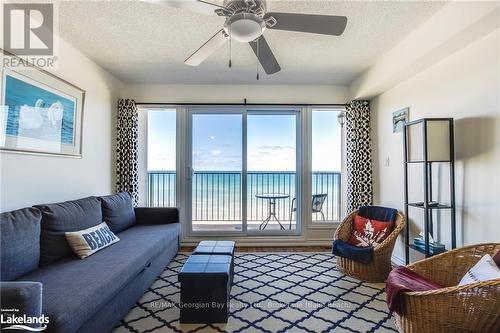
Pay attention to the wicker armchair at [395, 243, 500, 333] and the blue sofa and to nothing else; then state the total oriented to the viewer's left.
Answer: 1

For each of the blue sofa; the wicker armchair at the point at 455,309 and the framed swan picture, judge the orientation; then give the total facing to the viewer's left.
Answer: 1

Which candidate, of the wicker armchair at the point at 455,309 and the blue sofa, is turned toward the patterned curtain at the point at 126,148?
the wicker armchair

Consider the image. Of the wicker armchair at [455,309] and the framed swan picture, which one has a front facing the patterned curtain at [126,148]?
the wicker armchair

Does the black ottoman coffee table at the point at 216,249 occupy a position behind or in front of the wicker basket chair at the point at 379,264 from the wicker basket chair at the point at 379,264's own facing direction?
in front

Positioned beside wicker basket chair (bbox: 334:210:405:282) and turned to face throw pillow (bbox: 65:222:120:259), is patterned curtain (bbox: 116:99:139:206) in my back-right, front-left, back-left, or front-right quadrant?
front-right

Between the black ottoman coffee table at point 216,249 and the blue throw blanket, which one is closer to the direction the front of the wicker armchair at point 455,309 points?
the black ottoman coffee table

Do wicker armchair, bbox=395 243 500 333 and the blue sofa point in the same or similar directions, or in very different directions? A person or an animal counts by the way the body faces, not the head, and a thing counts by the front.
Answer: very different directions

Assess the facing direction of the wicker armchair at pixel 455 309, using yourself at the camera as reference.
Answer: facing to the left of the viewer

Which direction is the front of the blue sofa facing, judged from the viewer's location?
facing the viewer and to the right of the viewer

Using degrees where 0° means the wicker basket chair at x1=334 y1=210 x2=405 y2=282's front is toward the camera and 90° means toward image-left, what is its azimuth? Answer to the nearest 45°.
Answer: approximately 45°

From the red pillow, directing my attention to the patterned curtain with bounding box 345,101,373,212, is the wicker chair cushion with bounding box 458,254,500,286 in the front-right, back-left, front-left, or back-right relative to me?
back-right

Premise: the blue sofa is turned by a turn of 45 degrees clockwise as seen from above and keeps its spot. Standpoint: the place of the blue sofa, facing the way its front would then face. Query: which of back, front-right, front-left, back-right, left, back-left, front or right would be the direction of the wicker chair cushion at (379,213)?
left

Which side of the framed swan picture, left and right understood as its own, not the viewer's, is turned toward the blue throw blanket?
front

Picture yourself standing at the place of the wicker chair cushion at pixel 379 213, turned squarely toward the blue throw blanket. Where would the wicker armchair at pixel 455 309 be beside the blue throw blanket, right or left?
left
